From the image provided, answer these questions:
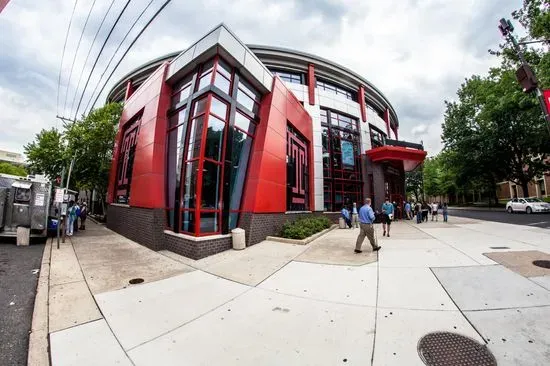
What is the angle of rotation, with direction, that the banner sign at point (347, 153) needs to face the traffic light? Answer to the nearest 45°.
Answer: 0° — it already faces it

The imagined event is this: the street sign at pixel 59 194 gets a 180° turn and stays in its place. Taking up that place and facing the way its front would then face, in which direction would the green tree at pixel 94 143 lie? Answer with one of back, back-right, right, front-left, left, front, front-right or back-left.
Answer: front

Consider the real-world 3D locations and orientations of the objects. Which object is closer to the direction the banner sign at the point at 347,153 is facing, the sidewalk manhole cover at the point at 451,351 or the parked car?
the sidewalk manhole cover

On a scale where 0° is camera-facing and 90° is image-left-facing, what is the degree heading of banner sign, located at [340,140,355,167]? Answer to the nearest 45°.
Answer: approximately 0°

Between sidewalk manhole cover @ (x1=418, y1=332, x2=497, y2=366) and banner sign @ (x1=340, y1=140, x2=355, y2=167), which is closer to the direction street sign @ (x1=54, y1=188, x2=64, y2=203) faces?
the sidewalk manhole cover

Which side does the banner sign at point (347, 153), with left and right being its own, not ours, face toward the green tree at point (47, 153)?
right

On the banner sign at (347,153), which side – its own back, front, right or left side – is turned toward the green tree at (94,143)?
right

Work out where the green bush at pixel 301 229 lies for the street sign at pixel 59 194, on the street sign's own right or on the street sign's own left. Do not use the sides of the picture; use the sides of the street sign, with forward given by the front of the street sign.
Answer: on the street sign's own left

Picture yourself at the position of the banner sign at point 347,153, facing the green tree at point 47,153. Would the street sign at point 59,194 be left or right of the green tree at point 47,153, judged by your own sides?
left

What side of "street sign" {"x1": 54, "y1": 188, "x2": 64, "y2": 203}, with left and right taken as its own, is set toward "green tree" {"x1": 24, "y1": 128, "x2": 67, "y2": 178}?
back

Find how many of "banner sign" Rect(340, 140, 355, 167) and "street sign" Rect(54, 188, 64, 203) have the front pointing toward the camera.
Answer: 2
